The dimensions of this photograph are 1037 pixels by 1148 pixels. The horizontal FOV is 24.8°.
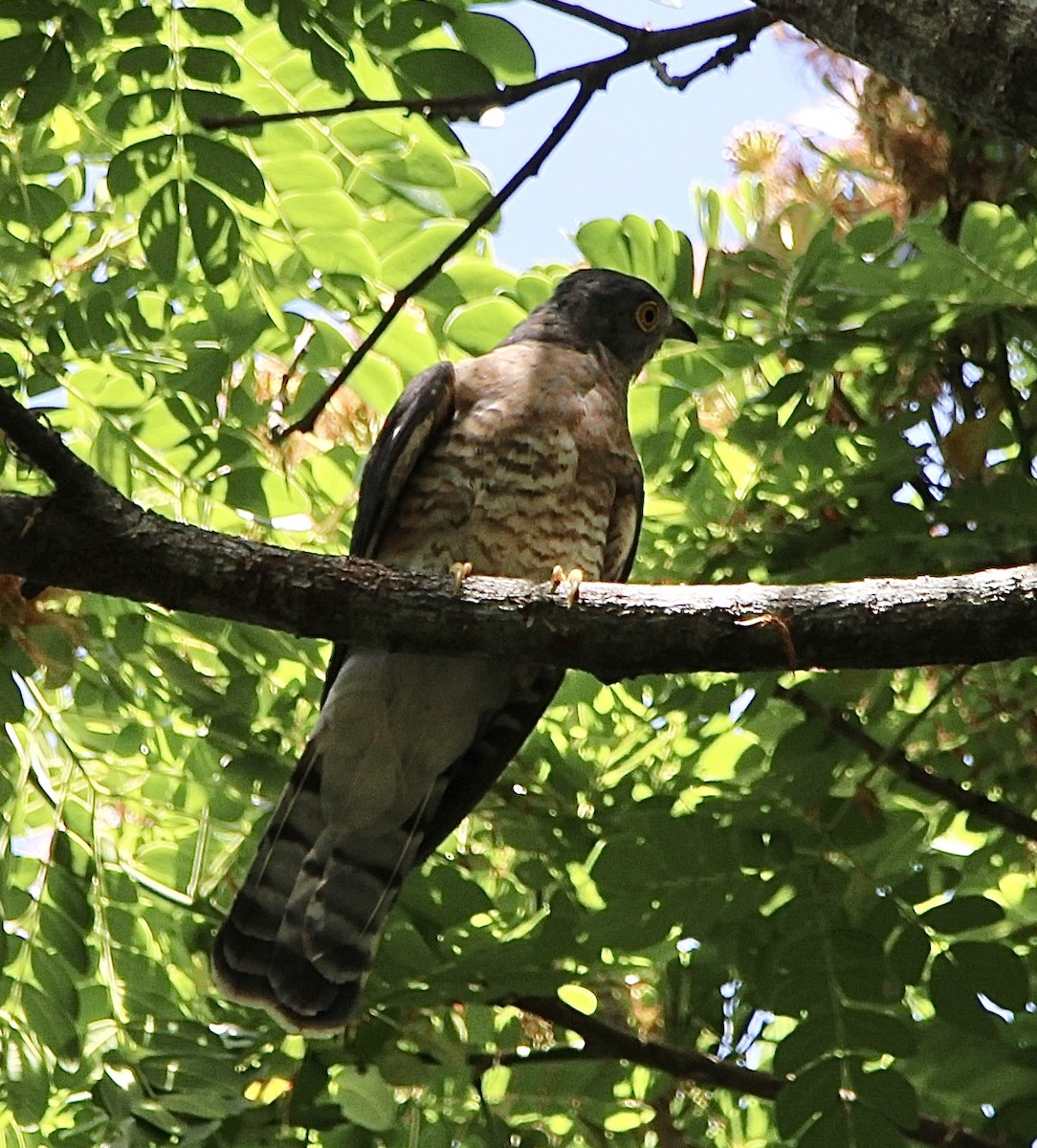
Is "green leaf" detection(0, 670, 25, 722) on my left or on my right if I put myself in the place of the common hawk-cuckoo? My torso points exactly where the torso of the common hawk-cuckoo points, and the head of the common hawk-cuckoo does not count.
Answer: on my right

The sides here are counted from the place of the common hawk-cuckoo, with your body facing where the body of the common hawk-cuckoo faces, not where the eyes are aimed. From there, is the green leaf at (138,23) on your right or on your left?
on your right

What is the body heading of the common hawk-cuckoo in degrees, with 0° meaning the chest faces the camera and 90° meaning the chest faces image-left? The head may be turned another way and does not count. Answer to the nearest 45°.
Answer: approximately 315°

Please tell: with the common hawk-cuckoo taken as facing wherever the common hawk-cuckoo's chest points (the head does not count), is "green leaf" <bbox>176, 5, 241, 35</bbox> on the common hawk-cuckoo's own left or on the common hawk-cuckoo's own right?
on the common hawk-cuckoo's own right

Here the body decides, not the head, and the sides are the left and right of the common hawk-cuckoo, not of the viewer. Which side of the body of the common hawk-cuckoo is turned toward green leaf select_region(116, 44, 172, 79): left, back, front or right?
right
